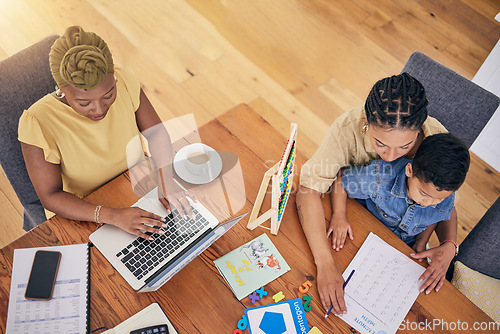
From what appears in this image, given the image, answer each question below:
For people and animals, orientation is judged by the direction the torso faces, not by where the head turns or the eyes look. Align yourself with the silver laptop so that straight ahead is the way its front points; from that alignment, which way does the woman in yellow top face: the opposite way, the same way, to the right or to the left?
the opposite way

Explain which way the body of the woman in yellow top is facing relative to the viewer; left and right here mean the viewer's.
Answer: facing the viewer and to the right of the viewer

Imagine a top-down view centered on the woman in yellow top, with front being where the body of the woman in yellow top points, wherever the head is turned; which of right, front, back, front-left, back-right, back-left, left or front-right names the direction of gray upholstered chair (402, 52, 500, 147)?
front-left

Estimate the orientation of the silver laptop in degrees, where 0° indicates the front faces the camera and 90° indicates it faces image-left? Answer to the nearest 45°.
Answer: approximately 135°
